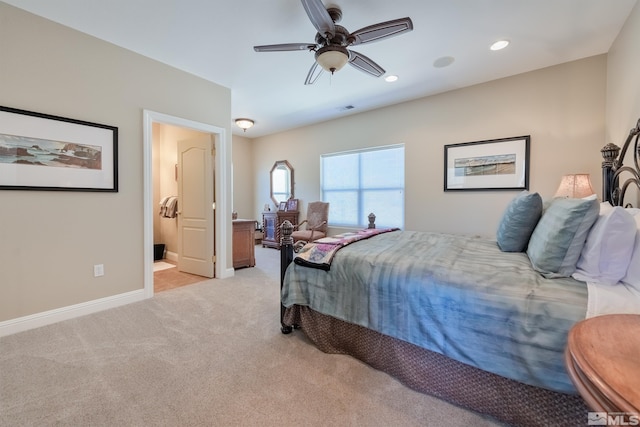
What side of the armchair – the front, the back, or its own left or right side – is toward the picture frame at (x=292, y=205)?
right

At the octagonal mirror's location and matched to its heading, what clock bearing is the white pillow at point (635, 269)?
The white pillow is roughly at 10 o'clock from the octagonal mirror.

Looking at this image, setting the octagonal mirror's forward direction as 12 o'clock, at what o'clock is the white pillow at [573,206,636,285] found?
The white pillow is roughly at 10 o'clock from the octagonal mirror.

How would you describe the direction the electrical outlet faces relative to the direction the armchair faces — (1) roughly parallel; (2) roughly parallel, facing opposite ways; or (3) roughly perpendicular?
roughly perpendicular

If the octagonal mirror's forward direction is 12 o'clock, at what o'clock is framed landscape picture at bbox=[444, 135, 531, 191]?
The framed landscape picture is roughly at 9 o'clock from the octagonal mirror.

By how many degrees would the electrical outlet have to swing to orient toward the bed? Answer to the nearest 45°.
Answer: approximately 45° to its left

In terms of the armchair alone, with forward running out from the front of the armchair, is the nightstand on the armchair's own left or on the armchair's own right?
on the armchair's own left
